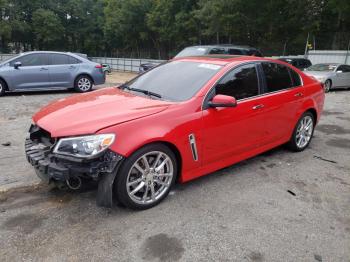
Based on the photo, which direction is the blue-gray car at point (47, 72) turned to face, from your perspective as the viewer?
facing to the left of the viewer

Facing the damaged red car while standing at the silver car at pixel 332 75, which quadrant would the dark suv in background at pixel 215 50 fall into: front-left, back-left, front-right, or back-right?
front-right

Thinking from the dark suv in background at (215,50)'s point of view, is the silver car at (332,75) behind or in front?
behind

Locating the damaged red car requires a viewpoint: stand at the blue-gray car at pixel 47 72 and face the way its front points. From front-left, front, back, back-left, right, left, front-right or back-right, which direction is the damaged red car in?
left

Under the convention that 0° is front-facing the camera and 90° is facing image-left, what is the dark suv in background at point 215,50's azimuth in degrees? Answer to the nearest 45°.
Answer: approximately 90°

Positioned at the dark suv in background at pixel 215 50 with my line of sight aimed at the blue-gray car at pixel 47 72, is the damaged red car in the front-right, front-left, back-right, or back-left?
front-left

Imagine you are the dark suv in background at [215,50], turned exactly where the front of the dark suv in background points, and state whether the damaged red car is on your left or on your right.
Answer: on your left

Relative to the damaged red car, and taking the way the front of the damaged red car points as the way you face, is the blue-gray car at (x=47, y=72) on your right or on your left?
on your right

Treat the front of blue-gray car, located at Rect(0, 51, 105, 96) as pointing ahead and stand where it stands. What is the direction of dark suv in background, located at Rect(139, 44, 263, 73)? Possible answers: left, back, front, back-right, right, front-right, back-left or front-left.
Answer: back

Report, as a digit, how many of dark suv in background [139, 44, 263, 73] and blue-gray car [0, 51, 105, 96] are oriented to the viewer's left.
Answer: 2

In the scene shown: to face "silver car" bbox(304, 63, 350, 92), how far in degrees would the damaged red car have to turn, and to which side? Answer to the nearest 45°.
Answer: approximately 180°

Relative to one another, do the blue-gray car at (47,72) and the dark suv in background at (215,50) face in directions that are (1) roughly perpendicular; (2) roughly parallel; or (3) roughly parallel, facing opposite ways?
roughly parallel

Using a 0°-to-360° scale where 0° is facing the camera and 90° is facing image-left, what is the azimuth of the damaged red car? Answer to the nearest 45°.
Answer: approximately 45°
